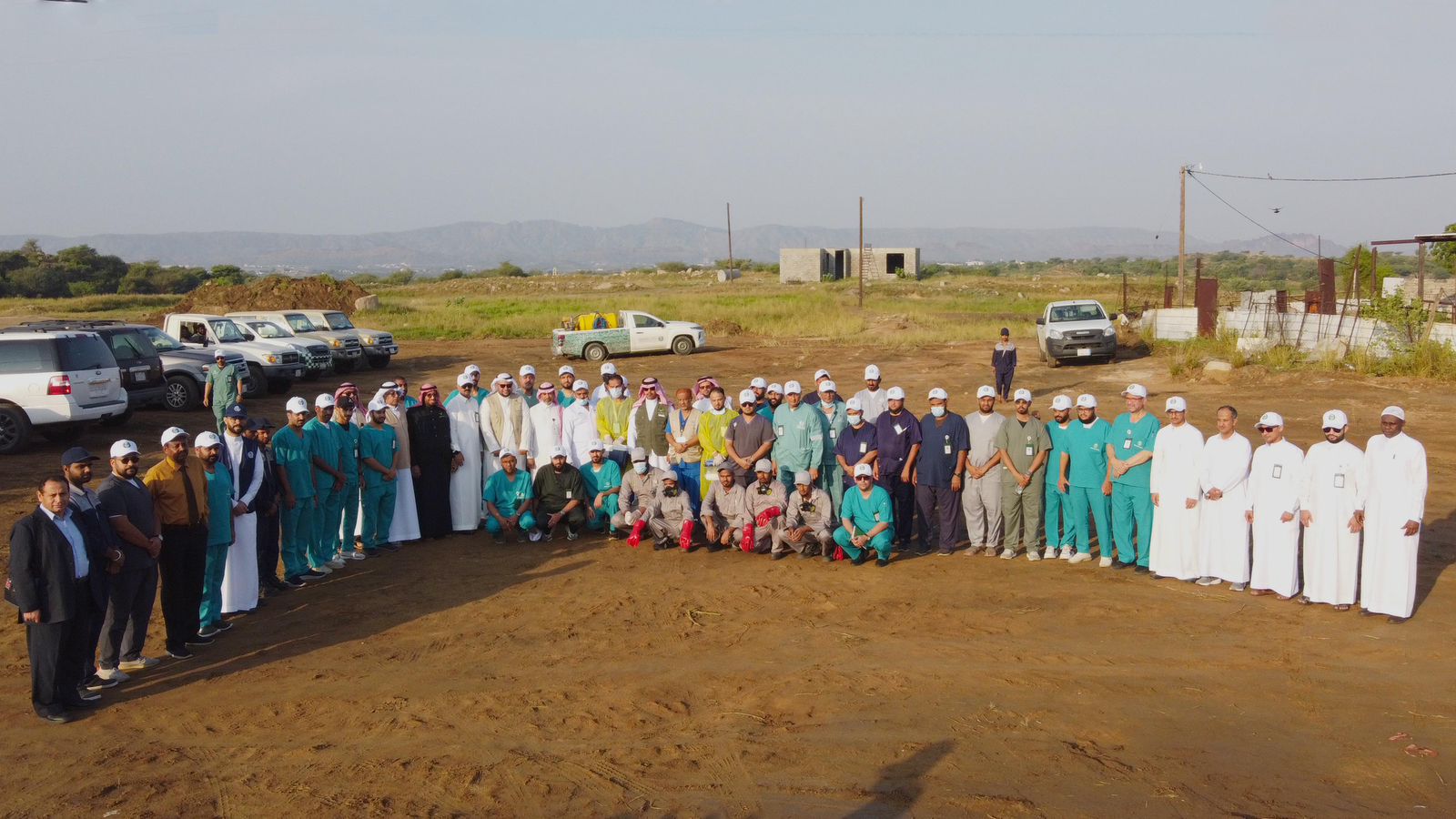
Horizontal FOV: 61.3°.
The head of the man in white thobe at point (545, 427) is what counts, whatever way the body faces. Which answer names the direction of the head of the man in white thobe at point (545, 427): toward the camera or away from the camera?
toward the camera

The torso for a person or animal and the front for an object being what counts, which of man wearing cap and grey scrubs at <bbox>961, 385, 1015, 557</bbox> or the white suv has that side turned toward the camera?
the man wearing cap and grey scrubs

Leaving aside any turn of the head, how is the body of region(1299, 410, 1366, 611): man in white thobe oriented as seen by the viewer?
toward the camera

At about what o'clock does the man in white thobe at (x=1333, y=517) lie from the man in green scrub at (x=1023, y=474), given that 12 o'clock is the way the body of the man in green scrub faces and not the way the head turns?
The man in white thobe is roughly at 10 o'clock from the man in green scrub.

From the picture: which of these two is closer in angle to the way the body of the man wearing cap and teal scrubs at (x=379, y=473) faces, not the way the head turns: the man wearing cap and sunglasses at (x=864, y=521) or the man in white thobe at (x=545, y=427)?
the man wearing cap and sunglasses

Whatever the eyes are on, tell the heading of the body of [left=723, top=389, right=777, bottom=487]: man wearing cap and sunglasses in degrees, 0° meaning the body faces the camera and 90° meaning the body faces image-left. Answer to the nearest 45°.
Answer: approximately 0°

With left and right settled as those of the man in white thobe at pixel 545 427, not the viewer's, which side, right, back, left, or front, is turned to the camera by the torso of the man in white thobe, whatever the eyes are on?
front

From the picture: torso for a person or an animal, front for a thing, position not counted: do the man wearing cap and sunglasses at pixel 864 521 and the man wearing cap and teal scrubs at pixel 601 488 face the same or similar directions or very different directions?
same or similar directions

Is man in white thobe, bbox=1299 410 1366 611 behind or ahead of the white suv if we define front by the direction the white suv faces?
behind

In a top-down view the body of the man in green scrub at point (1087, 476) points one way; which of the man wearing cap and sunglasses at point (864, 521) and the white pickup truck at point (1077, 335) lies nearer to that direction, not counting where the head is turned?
the man wearing cap and sunglasses

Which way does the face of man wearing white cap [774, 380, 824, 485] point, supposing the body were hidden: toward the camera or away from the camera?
toward the camera

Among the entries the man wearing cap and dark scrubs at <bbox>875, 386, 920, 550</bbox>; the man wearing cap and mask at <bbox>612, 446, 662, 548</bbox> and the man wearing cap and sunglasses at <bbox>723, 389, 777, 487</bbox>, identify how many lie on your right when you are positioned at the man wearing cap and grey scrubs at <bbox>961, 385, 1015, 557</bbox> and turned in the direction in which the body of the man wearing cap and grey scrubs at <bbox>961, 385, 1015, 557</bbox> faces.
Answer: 3

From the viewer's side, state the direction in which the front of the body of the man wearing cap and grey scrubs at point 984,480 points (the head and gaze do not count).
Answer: toward the camera

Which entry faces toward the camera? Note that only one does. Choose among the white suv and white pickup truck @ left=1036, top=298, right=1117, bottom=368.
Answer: the white pickup truck

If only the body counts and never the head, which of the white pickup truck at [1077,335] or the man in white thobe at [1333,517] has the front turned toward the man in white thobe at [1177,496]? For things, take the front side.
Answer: the white pickup truck

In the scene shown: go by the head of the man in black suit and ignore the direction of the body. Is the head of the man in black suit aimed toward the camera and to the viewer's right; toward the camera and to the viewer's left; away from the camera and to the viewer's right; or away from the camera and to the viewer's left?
toward the camera and to the viewer's right
